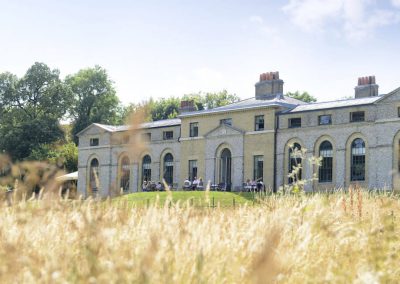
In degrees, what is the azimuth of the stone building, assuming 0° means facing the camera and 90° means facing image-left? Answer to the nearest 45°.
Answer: approximately 45°
